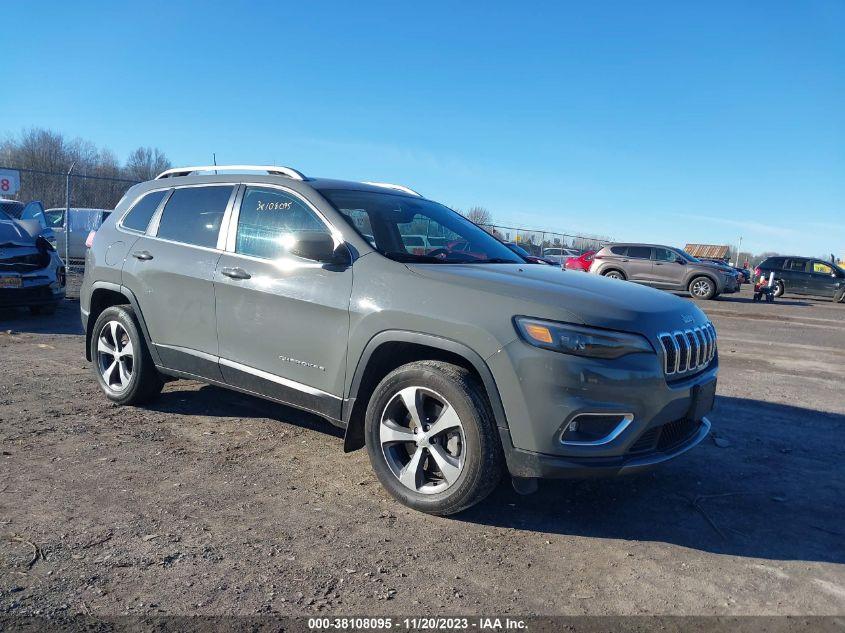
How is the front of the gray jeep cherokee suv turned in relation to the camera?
facing the viewer and to the right of the viewer

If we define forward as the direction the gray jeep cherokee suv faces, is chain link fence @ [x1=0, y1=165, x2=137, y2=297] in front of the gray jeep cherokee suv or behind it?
behind

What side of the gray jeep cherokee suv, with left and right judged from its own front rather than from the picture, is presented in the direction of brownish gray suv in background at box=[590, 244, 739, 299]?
left
